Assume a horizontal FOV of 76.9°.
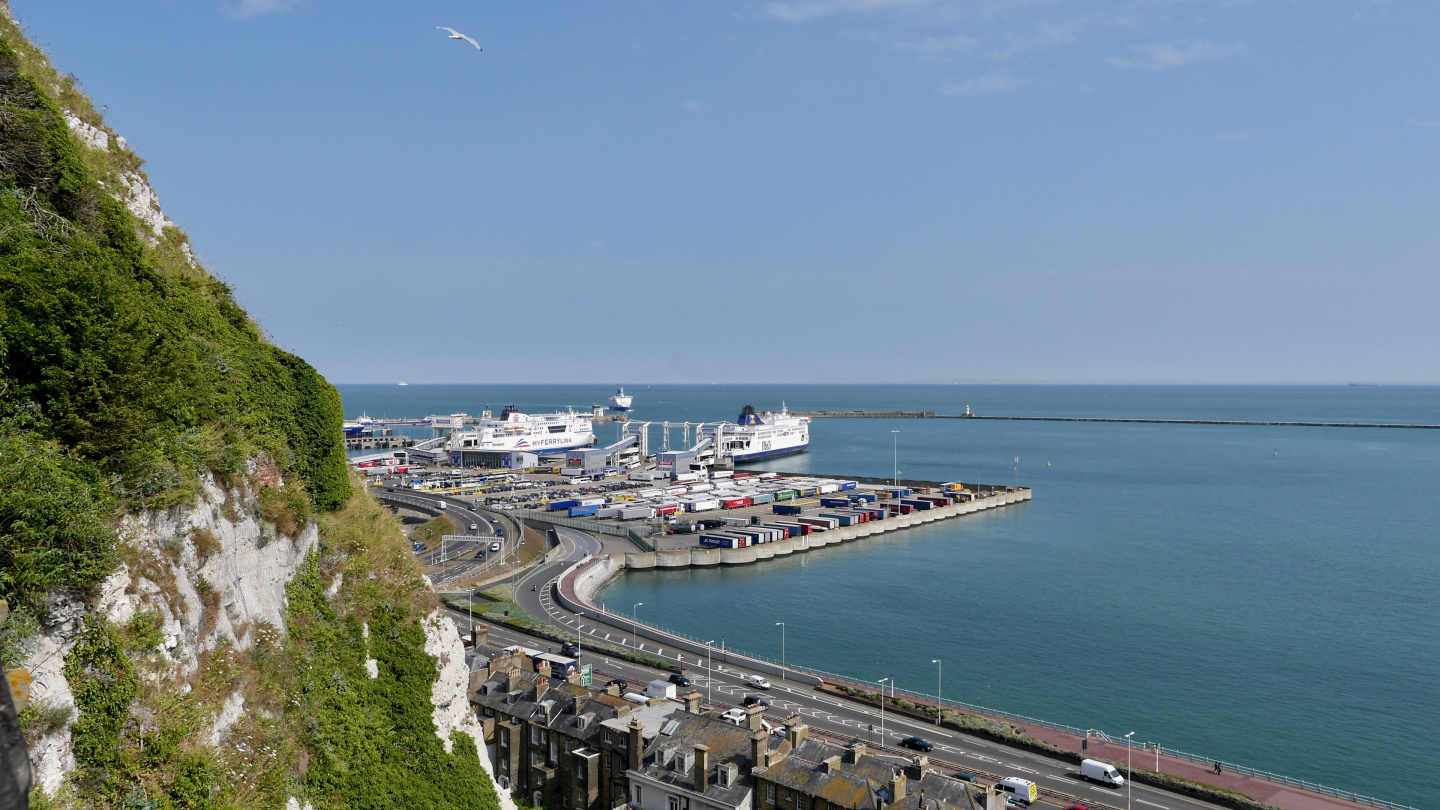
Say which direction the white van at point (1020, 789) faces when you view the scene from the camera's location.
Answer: facing away from the viewer and to the left of the viewer

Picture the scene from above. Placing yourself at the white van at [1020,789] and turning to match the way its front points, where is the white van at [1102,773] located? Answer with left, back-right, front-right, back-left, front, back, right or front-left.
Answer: right

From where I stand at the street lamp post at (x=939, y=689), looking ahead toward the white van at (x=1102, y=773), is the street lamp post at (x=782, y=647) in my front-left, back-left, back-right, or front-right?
back-right

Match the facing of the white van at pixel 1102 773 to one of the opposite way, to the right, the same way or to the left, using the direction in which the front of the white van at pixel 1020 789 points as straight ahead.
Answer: the opposite way

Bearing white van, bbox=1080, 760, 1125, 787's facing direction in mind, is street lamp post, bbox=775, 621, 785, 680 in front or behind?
behind

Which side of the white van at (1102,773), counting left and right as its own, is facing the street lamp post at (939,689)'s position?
back

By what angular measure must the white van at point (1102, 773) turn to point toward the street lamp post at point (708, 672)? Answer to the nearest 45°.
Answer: approximately 135° to its right

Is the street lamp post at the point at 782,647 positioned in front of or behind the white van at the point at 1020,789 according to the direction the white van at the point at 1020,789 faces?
in front

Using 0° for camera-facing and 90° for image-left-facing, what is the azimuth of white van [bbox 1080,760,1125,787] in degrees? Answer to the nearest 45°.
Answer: approximately 315°

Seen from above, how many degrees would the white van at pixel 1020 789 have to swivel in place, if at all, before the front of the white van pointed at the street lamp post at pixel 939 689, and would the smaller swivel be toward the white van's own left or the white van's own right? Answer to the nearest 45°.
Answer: approximately 45° to the white van's own right

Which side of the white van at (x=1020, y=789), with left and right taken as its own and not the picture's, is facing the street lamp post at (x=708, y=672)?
front
